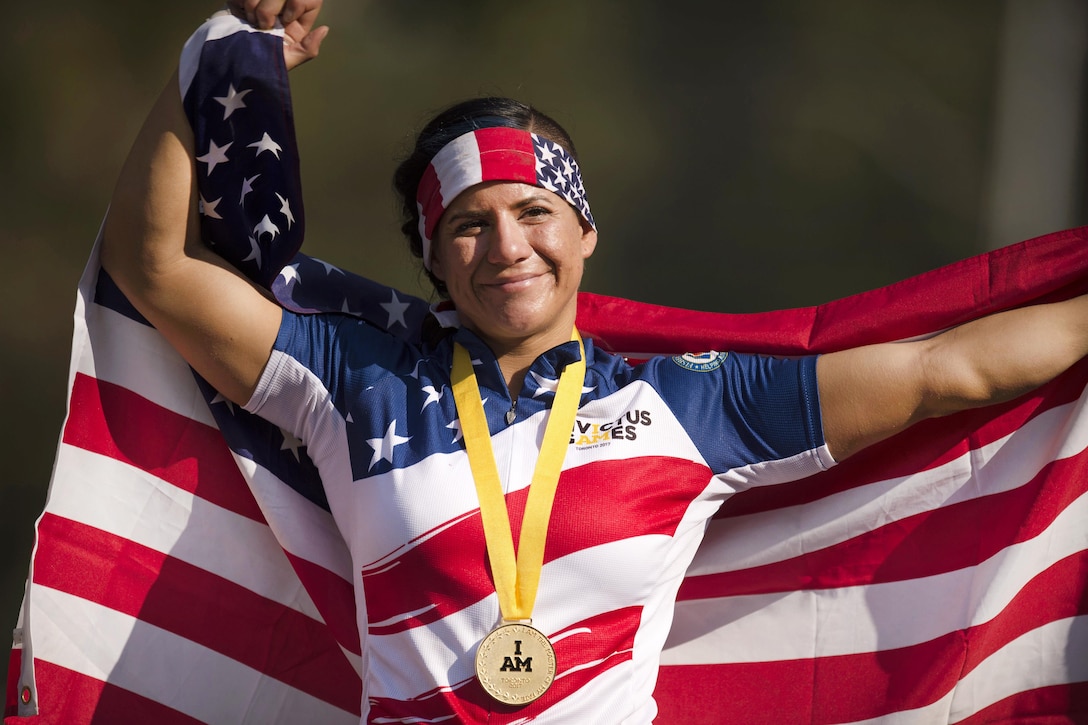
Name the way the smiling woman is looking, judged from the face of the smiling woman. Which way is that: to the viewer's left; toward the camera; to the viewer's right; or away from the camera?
toward the camera

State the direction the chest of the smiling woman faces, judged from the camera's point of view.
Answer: toward the camera
